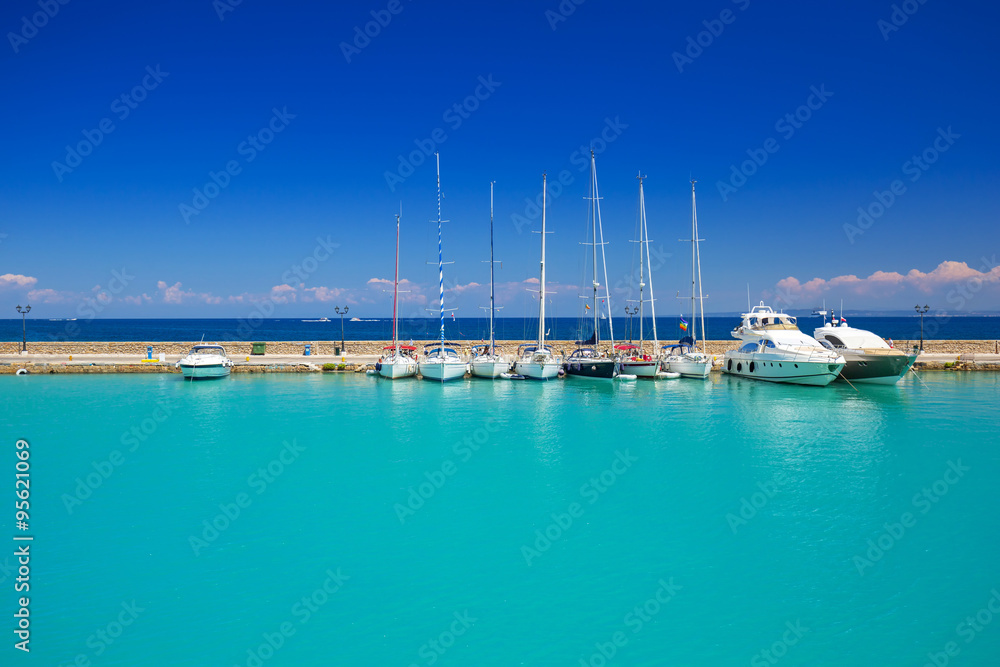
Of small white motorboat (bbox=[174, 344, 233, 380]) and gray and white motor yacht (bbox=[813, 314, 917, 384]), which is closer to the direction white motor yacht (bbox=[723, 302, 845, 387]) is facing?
the gray and white motor yacht

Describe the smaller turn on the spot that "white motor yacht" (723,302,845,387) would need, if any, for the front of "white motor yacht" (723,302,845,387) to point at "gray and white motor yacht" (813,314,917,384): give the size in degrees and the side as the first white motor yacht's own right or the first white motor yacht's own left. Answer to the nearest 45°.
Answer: approximately 45° to the first white motor yacht's own left

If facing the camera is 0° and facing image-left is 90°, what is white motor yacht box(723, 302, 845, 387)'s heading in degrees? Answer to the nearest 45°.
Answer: approximately 315°
